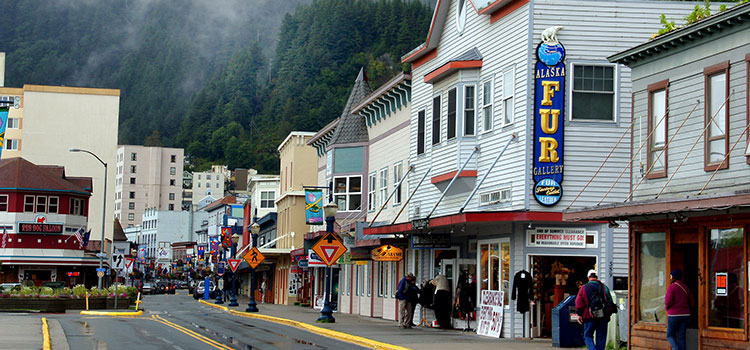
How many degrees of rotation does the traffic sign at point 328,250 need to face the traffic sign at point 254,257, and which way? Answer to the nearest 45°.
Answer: approximately 180°

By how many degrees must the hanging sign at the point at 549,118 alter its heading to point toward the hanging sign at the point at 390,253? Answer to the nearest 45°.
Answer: approximately 135° to its right

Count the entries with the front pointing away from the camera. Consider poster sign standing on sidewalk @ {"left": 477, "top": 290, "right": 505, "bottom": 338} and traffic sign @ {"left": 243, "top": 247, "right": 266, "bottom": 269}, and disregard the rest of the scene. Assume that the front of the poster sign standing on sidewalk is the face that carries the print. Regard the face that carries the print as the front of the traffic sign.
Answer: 0

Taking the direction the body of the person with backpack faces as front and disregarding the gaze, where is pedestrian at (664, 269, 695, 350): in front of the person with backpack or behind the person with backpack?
behind

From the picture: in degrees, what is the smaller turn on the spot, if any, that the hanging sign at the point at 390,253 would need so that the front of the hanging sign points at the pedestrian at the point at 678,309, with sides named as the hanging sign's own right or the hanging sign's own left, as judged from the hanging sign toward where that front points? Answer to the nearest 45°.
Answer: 0° — it already faces them

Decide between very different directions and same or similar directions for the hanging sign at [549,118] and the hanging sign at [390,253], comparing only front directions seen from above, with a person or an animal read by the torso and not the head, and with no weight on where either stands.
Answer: same or similar directions

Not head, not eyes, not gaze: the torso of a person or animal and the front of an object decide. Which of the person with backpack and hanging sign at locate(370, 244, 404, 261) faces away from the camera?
the person with backpack

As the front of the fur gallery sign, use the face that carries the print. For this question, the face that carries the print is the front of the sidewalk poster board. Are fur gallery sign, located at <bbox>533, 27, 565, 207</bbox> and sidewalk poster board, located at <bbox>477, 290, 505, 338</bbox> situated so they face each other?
no

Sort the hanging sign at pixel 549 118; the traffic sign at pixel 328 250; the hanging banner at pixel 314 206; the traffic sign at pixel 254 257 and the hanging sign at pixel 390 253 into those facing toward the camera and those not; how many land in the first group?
5

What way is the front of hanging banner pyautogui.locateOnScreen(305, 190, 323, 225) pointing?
toward the camera

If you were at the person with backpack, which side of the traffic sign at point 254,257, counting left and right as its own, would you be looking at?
front

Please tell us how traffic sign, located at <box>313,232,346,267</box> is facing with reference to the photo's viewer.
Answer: facing the viewer

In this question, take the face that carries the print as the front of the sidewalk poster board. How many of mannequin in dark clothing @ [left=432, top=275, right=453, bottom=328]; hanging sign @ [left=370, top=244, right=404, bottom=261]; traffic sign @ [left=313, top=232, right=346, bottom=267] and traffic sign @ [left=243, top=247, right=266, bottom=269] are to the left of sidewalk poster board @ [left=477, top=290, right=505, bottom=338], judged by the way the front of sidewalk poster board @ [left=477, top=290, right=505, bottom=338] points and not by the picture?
0

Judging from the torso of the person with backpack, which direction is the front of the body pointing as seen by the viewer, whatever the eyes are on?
away from the camera

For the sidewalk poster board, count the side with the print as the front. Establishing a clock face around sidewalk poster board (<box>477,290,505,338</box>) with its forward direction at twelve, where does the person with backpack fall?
The person with backpack is roughly at 10 o'clock from the sidewalk poster board.

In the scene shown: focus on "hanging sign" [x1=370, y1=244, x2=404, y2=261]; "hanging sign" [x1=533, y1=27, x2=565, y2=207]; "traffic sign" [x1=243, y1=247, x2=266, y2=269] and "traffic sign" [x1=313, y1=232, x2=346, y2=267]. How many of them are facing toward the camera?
4

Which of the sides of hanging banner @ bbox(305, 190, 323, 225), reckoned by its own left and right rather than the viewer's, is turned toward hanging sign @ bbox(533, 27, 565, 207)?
front
